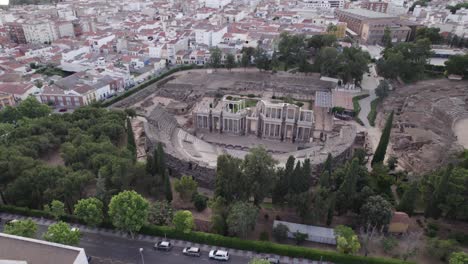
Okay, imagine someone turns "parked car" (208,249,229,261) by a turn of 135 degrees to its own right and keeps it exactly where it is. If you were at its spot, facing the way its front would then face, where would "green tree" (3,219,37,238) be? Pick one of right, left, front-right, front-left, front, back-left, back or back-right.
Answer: back-left

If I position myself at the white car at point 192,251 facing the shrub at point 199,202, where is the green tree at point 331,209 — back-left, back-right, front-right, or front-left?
front-right

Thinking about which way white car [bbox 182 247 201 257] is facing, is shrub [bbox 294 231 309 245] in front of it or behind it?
behind

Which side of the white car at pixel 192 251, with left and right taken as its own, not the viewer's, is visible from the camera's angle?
left

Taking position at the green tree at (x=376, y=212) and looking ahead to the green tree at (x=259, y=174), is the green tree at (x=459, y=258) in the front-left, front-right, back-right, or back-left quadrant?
back-left

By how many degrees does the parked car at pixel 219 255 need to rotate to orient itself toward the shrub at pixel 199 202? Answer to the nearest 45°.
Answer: approximately 90° to its right

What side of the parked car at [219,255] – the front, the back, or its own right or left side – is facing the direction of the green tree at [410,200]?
back

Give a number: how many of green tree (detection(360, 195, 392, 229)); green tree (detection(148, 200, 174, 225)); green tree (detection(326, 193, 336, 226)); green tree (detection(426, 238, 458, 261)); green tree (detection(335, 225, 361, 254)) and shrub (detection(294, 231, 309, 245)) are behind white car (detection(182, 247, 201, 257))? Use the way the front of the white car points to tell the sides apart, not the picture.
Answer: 5

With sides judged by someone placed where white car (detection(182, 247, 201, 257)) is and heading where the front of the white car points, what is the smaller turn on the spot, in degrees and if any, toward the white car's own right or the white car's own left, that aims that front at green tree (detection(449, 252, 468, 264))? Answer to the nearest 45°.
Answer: approximately 180°

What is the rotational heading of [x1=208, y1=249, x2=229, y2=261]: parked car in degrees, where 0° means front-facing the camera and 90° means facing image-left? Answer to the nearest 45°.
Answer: approximately 90°

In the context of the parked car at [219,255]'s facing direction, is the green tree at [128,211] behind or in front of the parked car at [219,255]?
in front

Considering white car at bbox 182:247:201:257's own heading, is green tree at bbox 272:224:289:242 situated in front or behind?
behind

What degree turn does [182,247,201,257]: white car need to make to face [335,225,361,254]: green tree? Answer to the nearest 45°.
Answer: approximately 180°

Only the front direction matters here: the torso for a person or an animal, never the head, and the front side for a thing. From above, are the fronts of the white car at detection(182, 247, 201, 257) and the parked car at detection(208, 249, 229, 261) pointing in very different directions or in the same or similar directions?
same or similar directions

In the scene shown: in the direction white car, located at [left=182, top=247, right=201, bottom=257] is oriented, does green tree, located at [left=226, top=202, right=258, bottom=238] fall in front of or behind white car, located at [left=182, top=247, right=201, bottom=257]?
behind

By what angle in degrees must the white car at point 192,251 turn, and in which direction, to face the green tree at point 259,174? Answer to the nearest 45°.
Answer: approximately 135° to its right

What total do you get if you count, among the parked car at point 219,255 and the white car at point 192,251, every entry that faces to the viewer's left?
2

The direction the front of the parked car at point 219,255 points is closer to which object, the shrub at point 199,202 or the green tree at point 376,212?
the shrub

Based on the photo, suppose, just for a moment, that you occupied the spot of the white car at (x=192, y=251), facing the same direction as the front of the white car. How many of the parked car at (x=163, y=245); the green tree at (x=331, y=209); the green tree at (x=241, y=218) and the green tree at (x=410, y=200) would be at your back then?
3

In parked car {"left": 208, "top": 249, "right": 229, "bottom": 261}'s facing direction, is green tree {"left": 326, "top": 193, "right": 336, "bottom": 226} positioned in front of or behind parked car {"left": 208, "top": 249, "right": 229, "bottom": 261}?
behind

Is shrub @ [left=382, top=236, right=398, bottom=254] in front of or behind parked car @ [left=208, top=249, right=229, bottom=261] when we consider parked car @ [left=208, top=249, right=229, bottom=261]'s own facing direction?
behind
